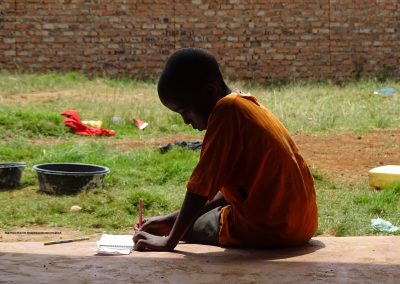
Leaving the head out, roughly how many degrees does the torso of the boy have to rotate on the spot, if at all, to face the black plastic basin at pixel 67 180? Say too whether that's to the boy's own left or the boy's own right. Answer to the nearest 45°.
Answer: approximately 45° to the boy's own right

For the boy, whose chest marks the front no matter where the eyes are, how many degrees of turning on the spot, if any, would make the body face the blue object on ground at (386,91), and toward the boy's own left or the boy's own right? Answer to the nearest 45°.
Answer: approximately 90° to the boy's own right

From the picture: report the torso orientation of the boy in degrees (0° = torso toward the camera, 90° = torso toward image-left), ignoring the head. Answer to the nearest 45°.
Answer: approximately 90°

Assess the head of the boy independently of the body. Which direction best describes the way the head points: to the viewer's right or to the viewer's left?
to the viewer's left

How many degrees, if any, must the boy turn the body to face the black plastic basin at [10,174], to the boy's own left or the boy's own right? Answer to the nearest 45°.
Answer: approximately 45° to the boy's own right

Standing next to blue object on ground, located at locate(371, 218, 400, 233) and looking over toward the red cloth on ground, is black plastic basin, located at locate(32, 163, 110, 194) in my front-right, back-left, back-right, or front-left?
front-left

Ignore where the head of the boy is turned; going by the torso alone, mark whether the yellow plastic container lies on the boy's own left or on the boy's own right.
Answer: on the boy's own right

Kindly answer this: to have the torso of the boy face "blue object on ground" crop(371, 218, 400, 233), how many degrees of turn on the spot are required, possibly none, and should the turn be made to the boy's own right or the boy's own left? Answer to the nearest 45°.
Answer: approximately 135° to the boy's own right

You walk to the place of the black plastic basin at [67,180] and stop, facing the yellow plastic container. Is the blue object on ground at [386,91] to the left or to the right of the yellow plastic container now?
left
